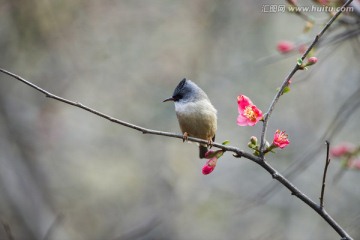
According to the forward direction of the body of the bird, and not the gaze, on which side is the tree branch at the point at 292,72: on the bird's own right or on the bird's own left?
on the bird's own left
